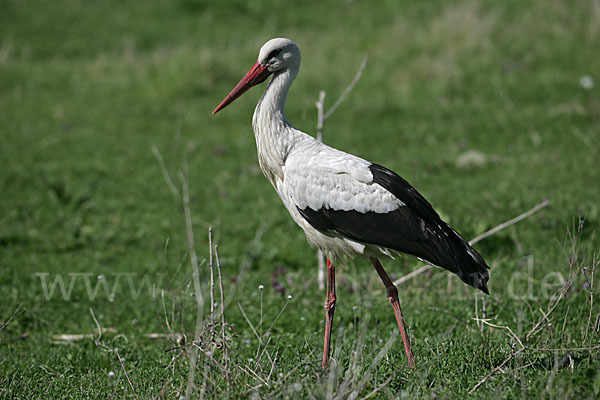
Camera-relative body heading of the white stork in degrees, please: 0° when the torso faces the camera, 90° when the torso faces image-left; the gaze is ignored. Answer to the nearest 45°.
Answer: approximately 90°

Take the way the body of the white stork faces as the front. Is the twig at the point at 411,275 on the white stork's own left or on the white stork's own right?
on the white stork's own right
